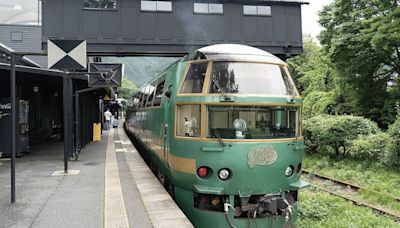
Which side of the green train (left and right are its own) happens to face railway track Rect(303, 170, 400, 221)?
left

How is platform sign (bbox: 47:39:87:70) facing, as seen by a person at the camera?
facing the viewer

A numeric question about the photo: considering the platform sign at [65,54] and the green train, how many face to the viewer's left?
0

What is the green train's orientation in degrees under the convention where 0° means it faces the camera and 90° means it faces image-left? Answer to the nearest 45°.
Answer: approximately 315°

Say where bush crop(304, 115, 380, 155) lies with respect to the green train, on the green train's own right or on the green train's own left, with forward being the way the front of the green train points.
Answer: on the green train's own left

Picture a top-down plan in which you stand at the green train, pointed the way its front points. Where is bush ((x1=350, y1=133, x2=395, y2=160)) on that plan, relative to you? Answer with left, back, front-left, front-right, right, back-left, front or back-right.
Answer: left

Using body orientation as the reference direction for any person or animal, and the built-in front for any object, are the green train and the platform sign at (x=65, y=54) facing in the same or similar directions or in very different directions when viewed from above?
same or similar directions

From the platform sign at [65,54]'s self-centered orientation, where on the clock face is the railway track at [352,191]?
The railway track is roughly at 9 o'clock from the platform sign.

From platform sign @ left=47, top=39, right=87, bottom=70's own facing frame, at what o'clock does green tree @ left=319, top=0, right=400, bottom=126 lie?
The green tree is roughly at 8 o'clock from the platform sign.

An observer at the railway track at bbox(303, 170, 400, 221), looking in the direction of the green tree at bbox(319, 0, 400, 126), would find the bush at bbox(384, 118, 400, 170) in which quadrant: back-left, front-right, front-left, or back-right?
front-right
